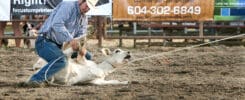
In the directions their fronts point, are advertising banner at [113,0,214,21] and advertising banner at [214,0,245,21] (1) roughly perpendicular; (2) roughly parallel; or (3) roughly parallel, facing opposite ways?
roughly parallel

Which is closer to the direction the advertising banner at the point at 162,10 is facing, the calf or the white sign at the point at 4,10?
the calf

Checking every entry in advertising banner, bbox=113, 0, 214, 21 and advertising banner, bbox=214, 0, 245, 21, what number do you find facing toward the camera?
2

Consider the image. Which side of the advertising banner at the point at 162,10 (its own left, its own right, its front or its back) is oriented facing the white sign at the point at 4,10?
right

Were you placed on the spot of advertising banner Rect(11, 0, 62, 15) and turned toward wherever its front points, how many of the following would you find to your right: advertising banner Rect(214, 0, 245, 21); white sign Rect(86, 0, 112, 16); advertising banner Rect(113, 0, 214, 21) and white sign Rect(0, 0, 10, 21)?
1

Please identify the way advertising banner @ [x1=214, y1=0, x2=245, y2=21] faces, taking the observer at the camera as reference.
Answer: facing the viewer

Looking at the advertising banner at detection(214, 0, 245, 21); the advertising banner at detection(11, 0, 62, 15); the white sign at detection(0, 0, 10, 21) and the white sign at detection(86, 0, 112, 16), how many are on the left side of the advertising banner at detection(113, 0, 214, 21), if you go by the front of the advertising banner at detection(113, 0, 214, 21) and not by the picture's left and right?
1

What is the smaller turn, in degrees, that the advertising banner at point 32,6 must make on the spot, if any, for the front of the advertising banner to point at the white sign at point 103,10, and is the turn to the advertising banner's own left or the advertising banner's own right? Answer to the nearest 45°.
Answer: approximately 90° to the advertising banner's own left

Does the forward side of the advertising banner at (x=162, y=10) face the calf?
yes

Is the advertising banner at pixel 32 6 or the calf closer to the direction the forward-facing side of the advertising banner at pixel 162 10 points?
the calf

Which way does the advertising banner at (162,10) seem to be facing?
toward the camera

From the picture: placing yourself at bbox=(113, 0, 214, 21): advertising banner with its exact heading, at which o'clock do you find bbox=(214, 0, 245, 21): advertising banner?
bbox=(214, 0, 245, 21): advertising banner is roughly at 9 o'clock from bbox=(113, 0, 214, 21): advertising banner.

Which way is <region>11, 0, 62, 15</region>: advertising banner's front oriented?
toward the camera

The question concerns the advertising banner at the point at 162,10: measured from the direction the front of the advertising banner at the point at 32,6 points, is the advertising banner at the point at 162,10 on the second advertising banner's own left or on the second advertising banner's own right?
on the second advertising banner's own left

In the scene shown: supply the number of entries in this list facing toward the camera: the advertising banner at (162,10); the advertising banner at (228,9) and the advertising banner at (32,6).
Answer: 3
